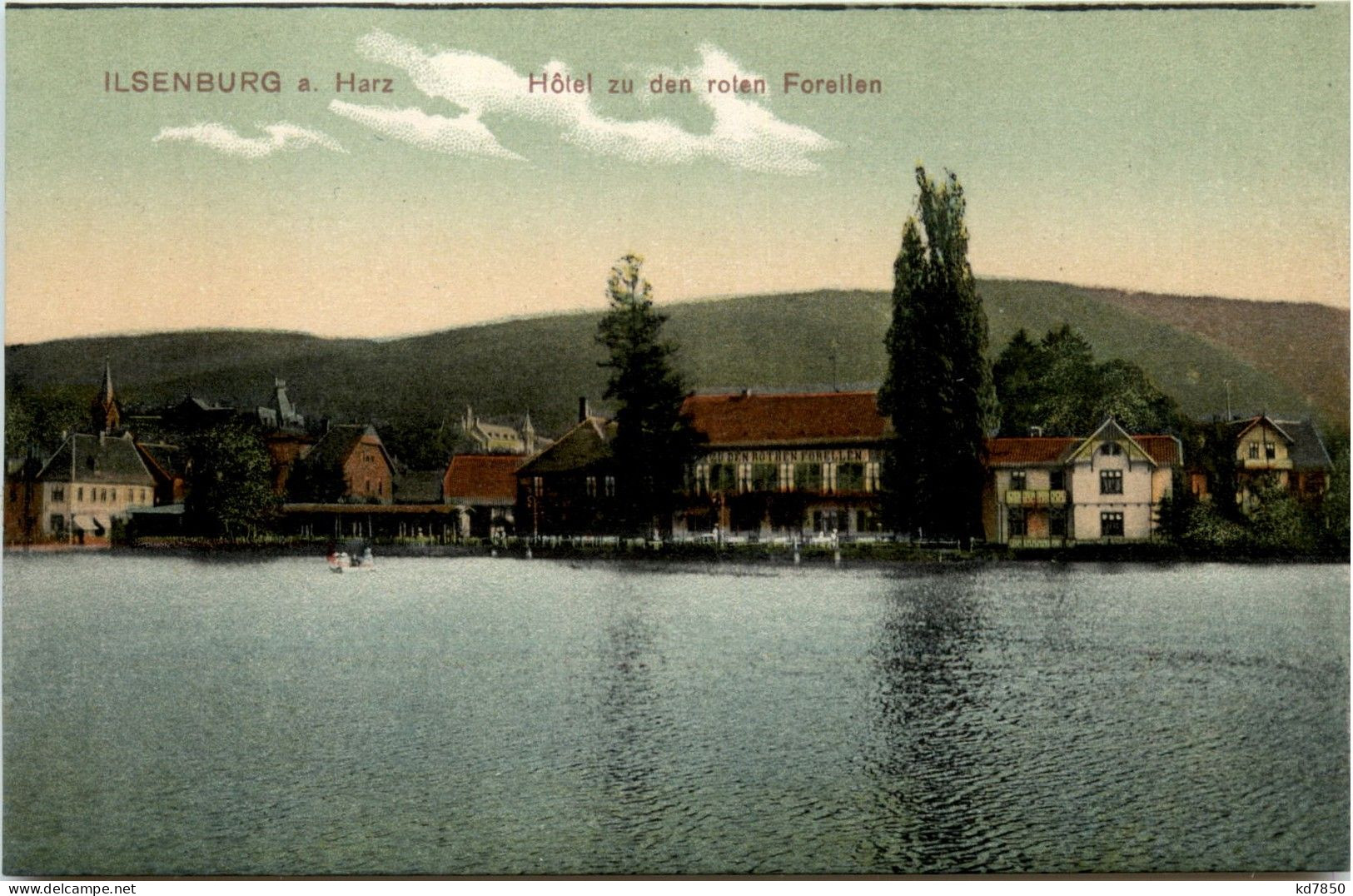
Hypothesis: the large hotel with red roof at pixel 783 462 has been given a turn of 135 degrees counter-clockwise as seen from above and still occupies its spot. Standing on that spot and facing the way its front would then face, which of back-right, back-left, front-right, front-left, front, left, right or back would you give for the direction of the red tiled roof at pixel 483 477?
back-left

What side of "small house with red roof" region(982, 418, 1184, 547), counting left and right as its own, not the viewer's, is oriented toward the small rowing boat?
right

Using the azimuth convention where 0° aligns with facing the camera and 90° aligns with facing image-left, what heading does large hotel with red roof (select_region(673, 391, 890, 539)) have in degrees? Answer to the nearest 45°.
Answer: approximately 0°

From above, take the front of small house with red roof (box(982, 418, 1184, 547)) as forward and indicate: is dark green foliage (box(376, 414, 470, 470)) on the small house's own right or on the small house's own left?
on the small house's own right

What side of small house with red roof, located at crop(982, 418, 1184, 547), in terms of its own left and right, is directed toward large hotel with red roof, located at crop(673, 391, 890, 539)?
right

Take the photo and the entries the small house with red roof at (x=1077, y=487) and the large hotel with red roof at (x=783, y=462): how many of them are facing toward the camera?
2

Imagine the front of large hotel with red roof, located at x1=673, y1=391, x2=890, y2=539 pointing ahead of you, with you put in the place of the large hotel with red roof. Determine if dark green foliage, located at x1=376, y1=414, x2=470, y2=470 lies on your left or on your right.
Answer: on your right

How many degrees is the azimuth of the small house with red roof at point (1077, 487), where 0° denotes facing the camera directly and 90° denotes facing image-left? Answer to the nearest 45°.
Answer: approximately 0°

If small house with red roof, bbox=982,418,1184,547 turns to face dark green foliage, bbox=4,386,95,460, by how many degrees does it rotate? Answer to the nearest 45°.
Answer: approximately 45° to its right
